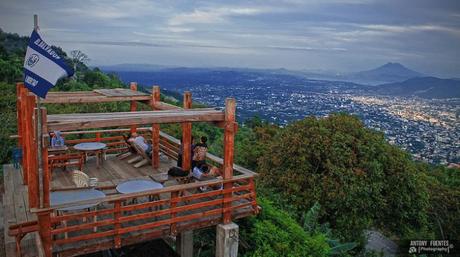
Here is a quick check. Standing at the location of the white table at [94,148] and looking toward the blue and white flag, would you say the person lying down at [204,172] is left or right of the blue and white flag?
left

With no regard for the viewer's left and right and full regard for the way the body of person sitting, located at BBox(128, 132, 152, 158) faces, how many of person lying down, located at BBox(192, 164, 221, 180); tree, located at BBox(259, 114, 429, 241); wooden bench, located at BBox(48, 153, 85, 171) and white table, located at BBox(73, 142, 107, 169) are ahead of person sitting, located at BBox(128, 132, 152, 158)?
2
